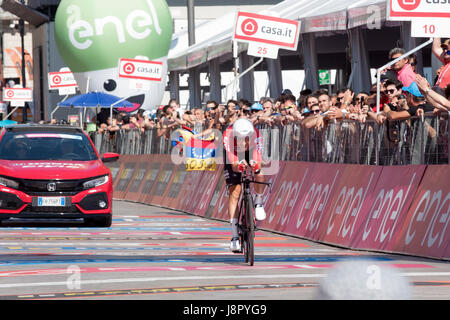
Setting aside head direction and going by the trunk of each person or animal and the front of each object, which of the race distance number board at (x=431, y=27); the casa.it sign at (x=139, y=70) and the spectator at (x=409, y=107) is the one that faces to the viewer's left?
the spectator

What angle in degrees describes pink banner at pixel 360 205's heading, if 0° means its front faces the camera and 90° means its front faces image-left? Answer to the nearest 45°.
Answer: approximately 45°

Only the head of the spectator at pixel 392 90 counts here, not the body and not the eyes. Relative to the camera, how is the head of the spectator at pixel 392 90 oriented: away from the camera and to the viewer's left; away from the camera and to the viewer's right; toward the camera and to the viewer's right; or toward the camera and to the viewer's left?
toward the camera and to the viewer's left

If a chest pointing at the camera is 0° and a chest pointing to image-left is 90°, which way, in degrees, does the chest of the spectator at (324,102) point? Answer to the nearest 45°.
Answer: approximately 45°

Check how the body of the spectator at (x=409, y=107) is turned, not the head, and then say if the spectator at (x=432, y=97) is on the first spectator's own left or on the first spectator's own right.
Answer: on the first spectator's own left

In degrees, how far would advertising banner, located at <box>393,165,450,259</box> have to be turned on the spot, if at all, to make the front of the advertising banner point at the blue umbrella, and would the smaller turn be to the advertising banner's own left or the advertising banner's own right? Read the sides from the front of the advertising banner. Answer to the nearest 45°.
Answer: approximately 90° to the advertising banner's own right

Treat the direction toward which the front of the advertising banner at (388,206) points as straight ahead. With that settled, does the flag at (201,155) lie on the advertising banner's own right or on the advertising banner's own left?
on the advertising banner's own right

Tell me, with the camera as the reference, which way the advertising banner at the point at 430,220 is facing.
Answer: facing the viewer and to the left of the viewer
